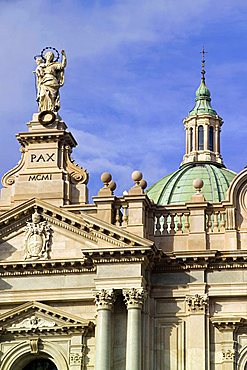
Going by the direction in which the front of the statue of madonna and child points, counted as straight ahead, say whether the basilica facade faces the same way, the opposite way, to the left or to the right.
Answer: the same way

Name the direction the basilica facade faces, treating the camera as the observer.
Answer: facing the viewer

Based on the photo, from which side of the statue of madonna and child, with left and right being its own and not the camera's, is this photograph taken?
front

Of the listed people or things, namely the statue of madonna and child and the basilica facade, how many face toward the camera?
2
